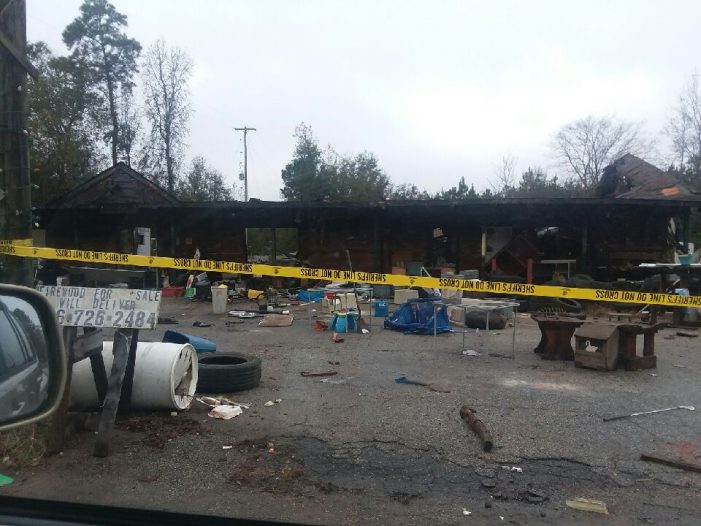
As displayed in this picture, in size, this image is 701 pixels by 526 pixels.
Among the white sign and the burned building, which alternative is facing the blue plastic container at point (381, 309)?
the burned building

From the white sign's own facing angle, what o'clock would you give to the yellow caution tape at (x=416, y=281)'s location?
The yellow caution tape is roughly at 8 o'clock from the white sign.

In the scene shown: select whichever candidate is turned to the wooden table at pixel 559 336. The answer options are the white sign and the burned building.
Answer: the burned building

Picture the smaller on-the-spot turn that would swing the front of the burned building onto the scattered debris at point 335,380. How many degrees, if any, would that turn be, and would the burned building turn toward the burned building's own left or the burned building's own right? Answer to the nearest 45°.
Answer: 0° — it already faces it

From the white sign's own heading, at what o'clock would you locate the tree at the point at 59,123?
The tree is roughly at 6 o'clock from the white sign.

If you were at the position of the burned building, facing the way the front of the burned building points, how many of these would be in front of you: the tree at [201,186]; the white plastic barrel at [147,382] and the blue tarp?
2

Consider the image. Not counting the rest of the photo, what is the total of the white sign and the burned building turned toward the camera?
2

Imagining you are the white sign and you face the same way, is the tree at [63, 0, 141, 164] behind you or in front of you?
behind

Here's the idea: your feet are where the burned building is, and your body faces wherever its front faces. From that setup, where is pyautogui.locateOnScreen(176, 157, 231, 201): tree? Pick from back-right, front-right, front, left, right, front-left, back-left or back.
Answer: back-right

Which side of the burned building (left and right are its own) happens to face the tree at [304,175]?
back

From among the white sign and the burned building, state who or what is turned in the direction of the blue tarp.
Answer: the burned building

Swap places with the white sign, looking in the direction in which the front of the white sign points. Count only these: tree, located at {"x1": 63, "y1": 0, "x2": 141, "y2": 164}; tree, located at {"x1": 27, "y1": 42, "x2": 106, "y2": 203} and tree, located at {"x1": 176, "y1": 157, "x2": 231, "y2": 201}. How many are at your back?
3

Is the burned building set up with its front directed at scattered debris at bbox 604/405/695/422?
yes

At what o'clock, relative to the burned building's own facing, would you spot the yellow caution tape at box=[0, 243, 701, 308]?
The yellow caution tape is roughly at 12 o'clock from the burned building.

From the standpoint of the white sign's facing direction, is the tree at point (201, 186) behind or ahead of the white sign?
behind

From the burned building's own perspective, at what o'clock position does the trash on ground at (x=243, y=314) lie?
The trash on ground is roughly at 1 o'clock from the burned building.
